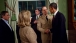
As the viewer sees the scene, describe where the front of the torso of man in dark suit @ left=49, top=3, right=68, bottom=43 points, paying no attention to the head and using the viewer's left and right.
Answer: facing to the left of the viewer

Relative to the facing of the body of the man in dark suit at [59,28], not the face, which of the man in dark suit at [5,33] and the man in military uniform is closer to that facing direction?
the man in dark suit

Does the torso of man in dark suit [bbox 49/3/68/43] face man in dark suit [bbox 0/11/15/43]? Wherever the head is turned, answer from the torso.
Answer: yes

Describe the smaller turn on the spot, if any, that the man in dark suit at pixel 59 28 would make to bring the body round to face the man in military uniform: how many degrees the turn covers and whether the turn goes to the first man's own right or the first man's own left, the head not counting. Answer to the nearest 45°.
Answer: approximately 45° to the first man's own right
